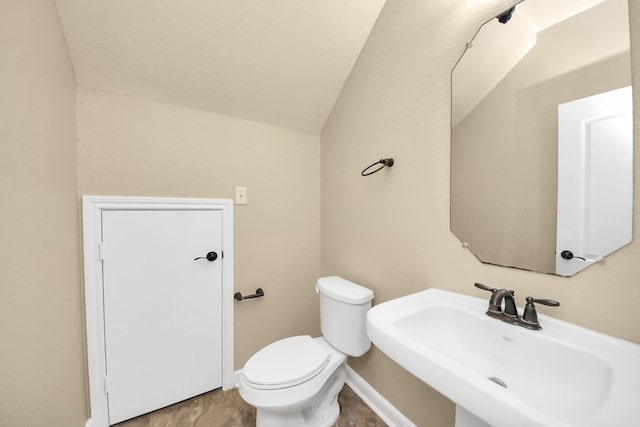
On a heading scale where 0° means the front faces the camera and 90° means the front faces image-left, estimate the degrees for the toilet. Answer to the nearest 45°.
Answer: approximately 45°

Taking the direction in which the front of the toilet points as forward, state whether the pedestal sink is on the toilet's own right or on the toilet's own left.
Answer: on the toilet's own left
